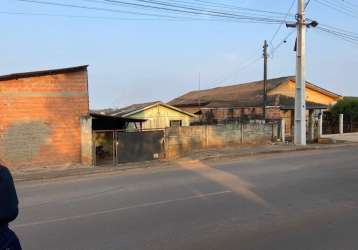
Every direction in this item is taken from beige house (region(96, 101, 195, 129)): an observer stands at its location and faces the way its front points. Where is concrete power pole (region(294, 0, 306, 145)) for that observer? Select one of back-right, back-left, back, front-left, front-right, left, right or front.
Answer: front-left

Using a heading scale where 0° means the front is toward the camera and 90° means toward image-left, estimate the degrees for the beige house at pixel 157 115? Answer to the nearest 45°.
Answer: approximately 0°

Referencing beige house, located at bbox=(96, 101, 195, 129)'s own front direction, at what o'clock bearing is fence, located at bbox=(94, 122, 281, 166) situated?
The fence is roughly at 12 o'clock from the beige house.
